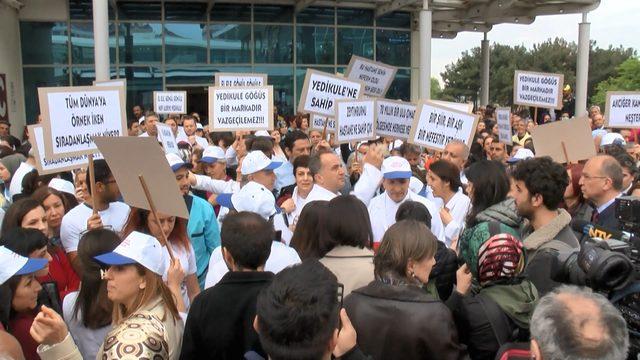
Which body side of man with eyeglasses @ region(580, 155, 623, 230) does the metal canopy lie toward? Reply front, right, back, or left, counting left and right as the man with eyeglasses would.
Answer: right

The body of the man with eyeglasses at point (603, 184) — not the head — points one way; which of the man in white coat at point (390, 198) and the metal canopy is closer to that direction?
the man in white coat

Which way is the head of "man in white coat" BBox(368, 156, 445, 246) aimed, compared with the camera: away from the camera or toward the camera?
toward the camera

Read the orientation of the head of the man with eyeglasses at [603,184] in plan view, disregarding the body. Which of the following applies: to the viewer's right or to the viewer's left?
to the viewer's left

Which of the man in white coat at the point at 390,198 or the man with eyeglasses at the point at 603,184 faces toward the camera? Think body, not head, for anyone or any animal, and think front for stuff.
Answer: the man in white coat

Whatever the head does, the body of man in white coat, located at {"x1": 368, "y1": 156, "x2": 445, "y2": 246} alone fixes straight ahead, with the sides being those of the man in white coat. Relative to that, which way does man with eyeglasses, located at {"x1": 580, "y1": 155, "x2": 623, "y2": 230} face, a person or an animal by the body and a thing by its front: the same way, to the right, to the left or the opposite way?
to the right

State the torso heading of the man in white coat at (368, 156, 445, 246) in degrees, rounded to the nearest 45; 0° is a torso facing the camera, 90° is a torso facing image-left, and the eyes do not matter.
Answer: approximately 0°

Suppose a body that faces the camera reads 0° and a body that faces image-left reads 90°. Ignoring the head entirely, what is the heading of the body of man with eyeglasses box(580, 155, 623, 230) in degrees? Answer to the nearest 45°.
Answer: approximately 90°

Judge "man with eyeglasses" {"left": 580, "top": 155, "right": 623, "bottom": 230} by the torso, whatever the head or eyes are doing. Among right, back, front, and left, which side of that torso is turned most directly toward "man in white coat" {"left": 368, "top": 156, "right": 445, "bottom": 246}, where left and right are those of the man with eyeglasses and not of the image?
front

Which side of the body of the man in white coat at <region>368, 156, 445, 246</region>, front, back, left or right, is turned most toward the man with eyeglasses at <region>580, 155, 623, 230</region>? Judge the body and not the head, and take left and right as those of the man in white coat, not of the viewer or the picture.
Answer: left

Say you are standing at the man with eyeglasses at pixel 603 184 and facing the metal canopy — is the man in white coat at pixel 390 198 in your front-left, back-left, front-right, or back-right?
front-left

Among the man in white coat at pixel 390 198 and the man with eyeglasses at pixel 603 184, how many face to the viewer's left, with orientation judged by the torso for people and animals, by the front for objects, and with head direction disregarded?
1

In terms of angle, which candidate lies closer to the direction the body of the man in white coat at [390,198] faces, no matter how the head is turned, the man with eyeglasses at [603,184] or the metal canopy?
the man with eyeglasses

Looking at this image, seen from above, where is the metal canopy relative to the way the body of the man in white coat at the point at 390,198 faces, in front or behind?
behind
